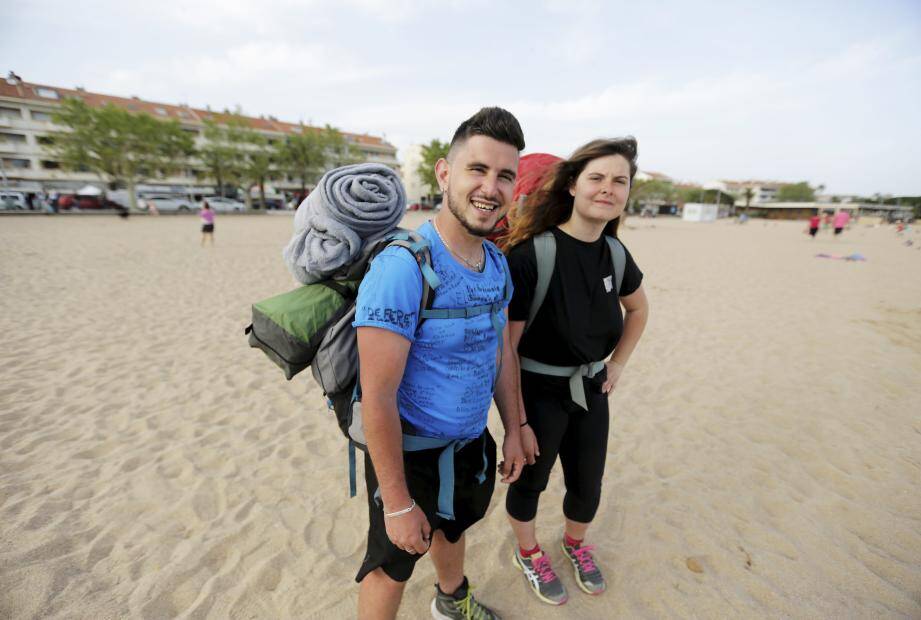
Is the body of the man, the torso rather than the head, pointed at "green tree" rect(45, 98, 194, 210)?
no

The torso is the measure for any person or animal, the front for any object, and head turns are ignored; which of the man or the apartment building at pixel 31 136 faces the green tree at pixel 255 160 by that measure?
the apartment building

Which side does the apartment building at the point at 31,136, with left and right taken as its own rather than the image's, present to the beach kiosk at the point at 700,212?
front

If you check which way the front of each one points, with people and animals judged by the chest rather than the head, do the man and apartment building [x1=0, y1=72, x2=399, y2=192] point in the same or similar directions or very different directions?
same or similar directions

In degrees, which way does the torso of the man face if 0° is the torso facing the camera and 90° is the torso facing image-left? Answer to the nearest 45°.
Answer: approximately 315°

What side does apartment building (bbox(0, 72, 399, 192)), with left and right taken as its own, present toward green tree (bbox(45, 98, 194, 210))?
front

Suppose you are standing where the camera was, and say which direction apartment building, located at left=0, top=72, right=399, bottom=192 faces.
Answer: facing the viewer and to the right of the viewer

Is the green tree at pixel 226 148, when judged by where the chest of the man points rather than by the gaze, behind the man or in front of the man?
behind

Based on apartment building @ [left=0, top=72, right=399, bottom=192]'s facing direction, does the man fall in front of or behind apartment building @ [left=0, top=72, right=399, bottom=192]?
in front

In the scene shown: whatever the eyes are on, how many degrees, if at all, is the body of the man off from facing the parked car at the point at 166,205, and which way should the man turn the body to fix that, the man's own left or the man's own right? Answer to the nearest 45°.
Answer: approximately 180°

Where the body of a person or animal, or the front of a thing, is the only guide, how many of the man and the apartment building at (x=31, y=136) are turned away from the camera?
0

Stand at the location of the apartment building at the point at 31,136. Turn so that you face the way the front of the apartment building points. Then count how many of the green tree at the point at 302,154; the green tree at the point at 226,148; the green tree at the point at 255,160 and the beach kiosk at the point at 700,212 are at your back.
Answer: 0

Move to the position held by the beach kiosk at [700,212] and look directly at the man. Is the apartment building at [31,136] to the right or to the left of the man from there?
right

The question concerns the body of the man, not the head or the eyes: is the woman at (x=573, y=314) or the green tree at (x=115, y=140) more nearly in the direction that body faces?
the woman

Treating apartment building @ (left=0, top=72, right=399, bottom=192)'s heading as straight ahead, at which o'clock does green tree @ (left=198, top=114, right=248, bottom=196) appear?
The green tree is roughly at 12 o'clock from the apartment building.

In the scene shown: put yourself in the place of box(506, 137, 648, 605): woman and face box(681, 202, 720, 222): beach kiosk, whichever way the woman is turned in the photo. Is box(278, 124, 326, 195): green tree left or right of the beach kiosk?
left

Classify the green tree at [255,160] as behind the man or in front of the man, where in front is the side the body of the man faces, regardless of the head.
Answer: behind
